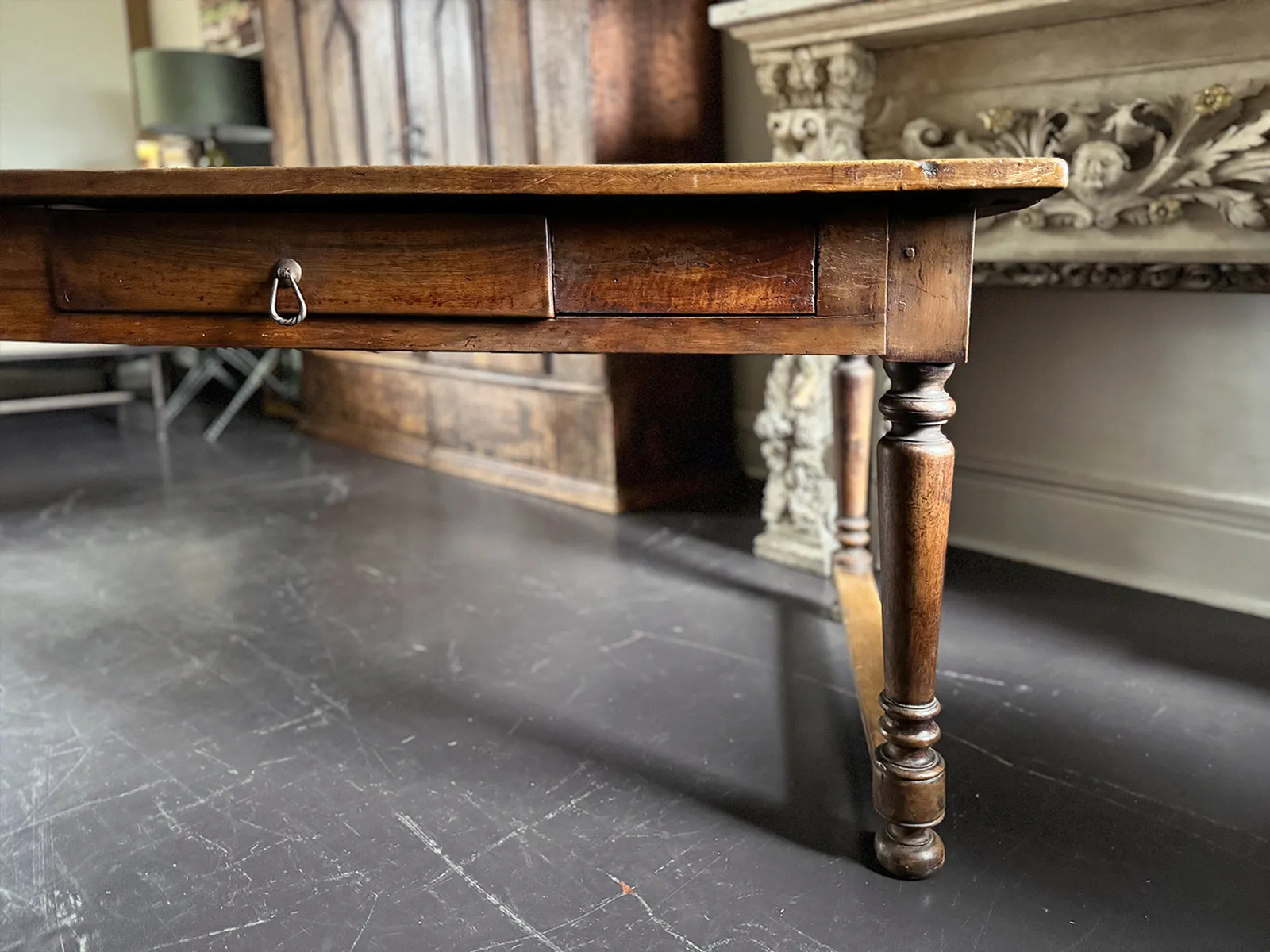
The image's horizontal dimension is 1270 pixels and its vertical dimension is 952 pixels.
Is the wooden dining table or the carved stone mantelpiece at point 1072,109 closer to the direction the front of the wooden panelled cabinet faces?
the wooden dining table

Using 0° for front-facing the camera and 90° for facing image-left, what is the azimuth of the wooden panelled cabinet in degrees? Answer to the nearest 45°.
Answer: approximately 45°

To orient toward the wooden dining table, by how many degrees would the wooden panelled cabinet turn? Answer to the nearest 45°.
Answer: approximately 45° to its left

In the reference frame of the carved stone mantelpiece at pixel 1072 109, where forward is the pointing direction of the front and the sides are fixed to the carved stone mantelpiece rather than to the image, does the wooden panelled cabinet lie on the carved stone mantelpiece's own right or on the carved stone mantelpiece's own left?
on the carved stone mantelpiece's own right

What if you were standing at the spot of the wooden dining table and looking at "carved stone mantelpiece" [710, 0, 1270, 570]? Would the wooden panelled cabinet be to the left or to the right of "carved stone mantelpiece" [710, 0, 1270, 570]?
left

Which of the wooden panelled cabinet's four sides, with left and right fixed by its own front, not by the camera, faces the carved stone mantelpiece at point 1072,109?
left

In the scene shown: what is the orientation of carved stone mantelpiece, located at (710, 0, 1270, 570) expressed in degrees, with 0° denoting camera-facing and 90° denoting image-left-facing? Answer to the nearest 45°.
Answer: approximately 45°
